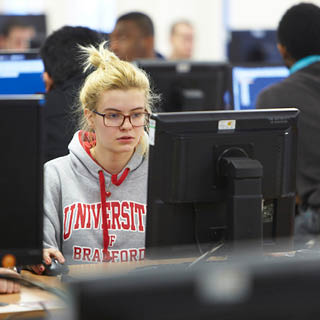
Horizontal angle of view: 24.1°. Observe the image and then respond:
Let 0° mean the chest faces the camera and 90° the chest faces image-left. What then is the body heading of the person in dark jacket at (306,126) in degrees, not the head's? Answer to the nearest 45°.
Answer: approximately 135°

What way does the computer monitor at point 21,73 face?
toward the camera

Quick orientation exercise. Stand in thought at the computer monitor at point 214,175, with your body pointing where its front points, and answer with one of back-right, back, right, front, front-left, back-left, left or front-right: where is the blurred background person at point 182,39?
front-right

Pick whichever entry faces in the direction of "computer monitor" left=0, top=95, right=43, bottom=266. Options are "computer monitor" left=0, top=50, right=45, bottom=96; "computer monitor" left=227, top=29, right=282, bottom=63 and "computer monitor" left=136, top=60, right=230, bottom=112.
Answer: "computer monitor" left=0, top=50, right=45, bottom=96

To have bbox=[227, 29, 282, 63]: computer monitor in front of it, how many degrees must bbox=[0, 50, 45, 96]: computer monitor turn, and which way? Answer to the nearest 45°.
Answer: approximately 135° to its left

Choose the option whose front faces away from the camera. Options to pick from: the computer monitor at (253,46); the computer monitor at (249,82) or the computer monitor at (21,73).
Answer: the computer monitor at (253,46)

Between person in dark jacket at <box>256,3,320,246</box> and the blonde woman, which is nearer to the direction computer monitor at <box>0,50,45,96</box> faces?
the blonde woman

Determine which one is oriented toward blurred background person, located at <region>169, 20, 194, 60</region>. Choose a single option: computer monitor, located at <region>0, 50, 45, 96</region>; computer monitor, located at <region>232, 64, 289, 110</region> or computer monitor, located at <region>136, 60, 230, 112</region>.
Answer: computer monitor, located at <region>136, 60, 230, 112</region>

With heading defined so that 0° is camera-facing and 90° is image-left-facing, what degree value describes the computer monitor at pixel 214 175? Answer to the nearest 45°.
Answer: approximately 135°

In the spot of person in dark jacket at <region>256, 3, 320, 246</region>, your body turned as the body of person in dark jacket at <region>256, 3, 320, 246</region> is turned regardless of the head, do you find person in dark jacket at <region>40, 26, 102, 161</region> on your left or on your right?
on your left

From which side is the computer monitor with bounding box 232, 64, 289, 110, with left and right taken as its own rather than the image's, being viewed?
front

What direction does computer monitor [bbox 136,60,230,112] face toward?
away from the camera

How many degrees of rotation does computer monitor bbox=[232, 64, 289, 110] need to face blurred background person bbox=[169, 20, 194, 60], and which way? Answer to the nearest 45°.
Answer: approximately 180°

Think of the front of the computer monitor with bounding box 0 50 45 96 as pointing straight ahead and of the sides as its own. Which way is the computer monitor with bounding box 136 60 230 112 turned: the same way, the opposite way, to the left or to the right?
the opposite way

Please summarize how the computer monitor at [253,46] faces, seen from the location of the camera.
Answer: facing away from the viewer

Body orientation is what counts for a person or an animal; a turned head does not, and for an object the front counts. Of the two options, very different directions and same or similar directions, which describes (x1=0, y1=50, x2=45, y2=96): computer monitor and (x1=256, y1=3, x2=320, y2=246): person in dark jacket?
very different directions
